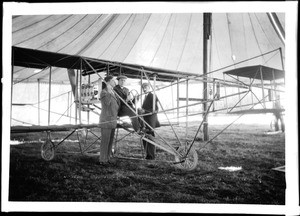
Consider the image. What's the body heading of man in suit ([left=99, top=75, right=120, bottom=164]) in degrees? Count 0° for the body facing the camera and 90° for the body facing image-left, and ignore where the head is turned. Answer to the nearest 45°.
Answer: approximately 270°
